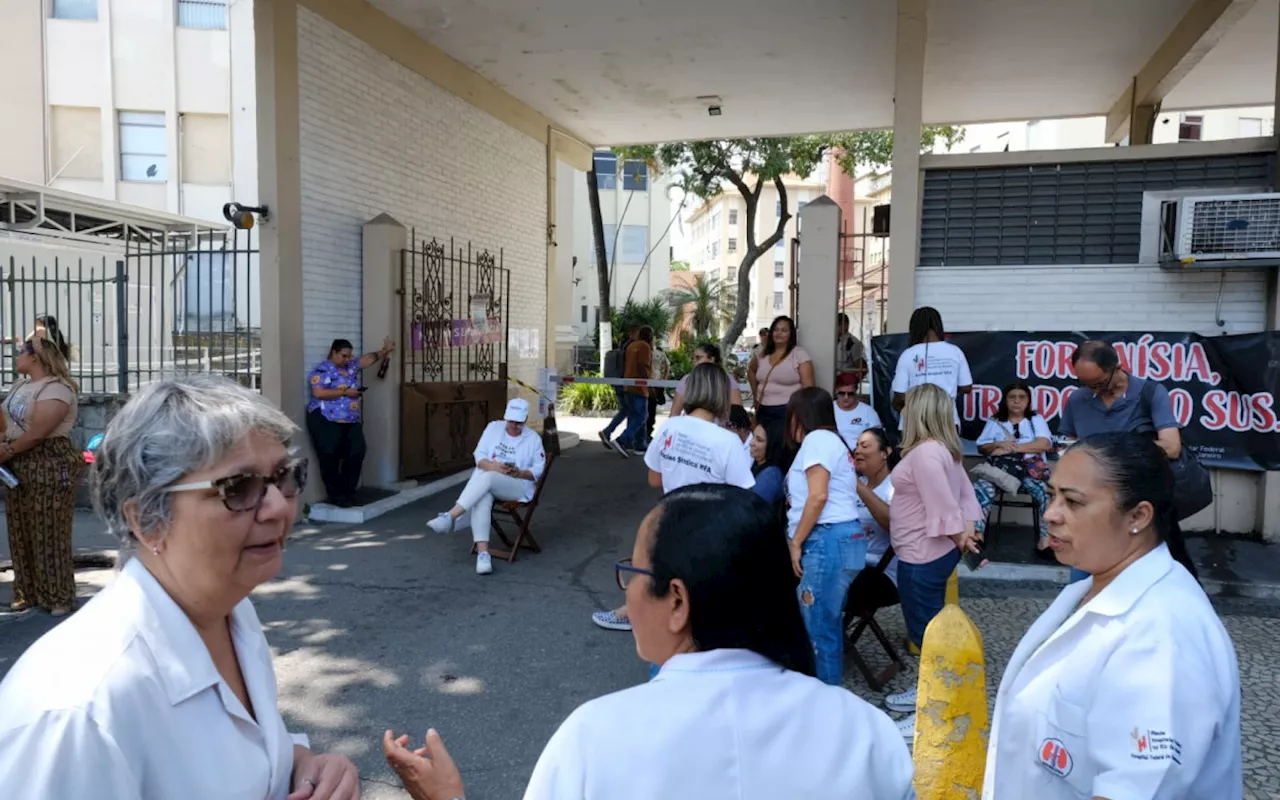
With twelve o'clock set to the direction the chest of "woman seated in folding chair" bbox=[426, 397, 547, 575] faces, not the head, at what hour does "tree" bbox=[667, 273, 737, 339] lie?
The tree is roughly at 5 o'clock from the woman seated in folding chair.

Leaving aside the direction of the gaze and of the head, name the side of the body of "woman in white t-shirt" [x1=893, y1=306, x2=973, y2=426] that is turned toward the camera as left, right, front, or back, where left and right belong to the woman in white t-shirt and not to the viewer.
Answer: back

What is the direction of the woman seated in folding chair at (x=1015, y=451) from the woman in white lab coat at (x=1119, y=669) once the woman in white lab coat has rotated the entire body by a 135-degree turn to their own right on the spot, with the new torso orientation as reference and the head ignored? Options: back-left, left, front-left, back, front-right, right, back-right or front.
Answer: front

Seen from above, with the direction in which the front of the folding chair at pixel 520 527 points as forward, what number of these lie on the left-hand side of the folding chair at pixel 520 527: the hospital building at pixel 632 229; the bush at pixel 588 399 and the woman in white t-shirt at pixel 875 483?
1

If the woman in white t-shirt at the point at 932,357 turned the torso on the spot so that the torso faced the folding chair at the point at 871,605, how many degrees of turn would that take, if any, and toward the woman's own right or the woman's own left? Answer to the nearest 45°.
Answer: approximately 180°

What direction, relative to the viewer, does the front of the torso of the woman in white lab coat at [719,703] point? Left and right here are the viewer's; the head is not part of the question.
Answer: facing away from the viewer and to the left of the viewer

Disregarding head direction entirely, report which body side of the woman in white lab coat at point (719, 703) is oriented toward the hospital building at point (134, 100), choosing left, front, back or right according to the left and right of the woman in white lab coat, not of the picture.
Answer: front

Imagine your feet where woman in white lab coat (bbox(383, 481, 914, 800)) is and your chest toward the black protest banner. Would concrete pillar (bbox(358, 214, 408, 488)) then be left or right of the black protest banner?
left

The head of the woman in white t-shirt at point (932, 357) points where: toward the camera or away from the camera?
away from the camera
